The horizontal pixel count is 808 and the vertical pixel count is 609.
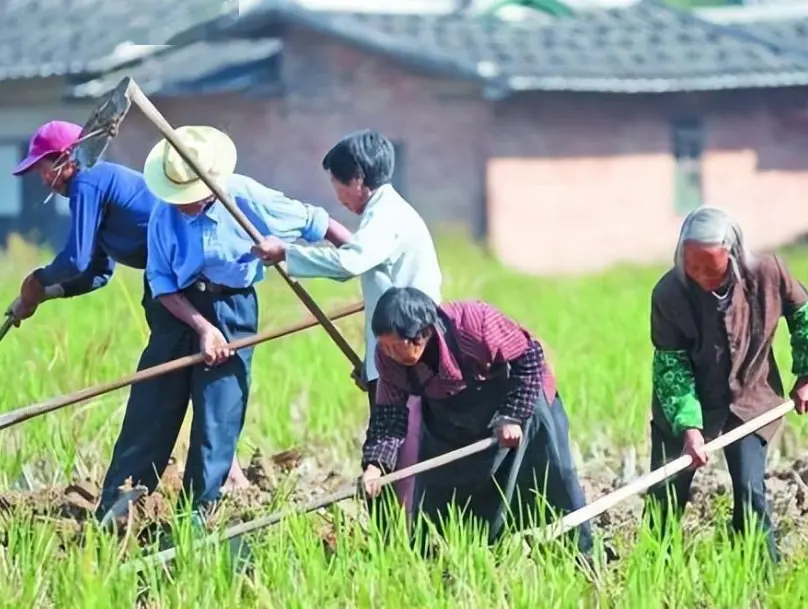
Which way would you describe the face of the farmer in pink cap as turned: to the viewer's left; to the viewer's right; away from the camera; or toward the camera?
to the viewer's left

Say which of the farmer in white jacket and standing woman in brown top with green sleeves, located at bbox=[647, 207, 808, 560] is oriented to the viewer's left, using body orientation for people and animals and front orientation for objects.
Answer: the farmer in white jacket

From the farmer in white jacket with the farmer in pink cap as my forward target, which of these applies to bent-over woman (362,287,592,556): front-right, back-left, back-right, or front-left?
back-left

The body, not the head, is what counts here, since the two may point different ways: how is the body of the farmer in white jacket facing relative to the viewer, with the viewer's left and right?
facing to the left of the viewer

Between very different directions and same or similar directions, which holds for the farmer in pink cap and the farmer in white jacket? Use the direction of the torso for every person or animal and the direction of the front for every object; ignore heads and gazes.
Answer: same or similar directions

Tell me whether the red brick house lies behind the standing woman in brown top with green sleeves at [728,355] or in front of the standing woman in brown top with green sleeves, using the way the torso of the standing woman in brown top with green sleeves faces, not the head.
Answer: behind

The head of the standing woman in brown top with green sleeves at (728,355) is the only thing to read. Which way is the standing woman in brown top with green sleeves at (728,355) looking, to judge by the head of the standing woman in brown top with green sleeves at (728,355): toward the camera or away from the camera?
toward the camera

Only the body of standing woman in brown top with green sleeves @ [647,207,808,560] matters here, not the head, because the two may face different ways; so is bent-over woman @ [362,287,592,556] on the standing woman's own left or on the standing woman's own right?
on the standing woman's own right

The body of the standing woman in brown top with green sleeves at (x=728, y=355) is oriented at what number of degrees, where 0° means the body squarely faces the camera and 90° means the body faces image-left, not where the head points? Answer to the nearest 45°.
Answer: approximately 0°

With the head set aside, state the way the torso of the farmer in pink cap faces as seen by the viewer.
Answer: to the viewer's left

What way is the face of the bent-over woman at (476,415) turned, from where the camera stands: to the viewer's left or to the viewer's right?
to the viewer's left

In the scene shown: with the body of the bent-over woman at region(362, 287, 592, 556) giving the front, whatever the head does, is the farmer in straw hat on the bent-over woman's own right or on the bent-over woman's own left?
on the bent-over woman's own right

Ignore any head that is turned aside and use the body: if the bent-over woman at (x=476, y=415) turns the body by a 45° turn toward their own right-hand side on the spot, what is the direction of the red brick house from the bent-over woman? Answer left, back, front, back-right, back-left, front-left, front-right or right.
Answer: right
